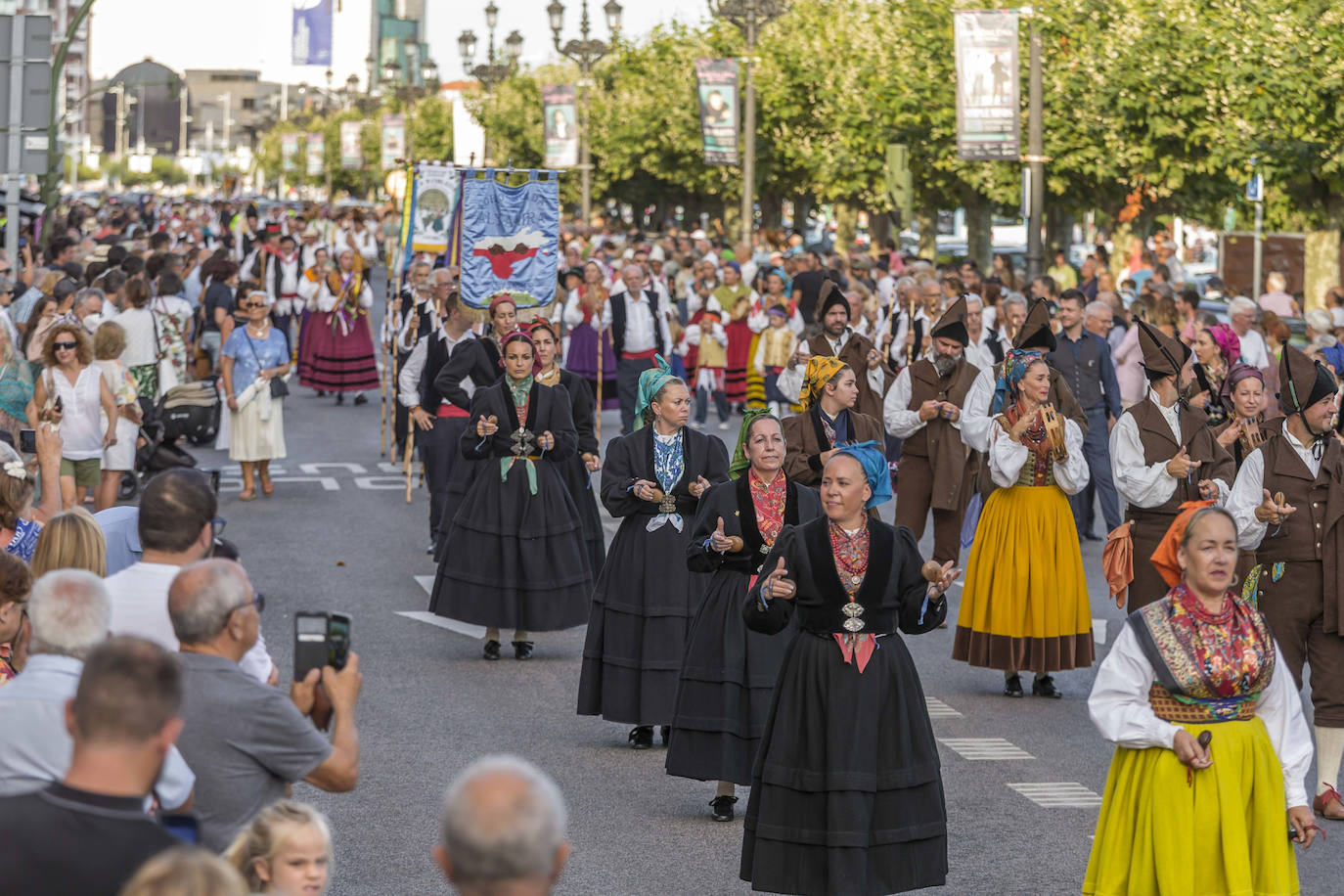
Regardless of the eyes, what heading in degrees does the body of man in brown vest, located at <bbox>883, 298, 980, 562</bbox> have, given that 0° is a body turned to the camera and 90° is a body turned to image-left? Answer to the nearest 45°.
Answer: approximately 0°

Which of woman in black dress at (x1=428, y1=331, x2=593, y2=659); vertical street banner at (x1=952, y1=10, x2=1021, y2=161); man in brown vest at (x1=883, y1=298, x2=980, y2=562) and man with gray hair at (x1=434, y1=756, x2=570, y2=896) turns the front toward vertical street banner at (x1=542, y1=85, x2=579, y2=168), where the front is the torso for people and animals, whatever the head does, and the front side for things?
the man with gray hair

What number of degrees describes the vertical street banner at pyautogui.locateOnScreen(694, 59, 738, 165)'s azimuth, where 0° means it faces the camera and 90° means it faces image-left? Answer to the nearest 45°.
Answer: approximately 0°

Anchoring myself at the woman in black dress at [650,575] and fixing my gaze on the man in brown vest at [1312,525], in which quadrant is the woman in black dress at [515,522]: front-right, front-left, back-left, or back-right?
back-left

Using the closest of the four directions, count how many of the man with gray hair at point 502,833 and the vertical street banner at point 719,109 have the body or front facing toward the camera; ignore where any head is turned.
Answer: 1

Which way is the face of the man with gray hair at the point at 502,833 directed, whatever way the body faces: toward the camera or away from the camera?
away from the camera

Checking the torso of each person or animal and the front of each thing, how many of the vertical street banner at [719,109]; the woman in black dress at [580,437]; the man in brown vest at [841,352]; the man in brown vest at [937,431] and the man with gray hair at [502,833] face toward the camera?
4

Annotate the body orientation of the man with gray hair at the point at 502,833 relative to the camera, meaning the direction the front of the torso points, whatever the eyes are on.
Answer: away from the camera
